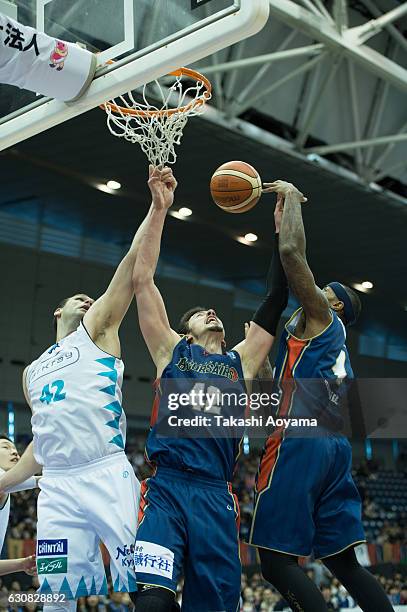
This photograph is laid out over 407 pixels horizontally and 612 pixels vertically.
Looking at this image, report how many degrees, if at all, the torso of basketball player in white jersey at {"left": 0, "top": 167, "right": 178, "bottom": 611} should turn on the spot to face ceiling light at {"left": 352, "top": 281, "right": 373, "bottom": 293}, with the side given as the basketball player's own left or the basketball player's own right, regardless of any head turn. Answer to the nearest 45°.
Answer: approximately 180°

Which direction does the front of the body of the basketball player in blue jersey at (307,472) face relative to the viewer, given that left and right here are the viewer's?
facing away from the viewer and to the left of the viewer

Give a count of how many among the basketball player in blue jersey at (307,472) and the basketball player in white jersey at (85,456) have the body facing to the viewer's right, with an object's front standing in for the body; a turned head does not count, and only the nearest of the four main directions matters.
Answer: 0

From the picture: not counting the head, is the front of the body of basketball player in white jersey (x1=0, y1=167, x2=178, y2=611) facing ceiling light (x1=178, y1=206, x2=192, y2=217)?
no

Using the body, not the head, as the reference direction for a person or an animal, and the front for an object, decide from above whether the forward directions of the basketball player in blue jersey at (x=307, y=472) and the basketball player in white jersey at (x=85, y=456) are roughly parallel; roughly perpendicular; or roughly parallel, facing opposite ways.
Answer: roughly perpendicular

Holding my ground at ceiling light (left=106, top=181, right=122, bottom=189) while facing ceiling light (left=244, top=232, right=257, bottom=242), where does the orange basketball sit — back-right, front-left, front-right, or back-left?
back-right

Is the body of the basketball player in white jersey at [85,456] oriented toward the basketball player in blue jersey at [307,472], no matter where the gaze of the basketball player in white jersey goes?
no

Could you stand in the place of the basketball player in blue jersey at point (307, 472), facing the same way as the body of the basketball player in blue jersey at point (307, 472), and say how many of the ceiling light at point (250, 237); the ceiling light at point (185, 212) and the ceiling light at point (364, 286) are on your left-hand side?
0
